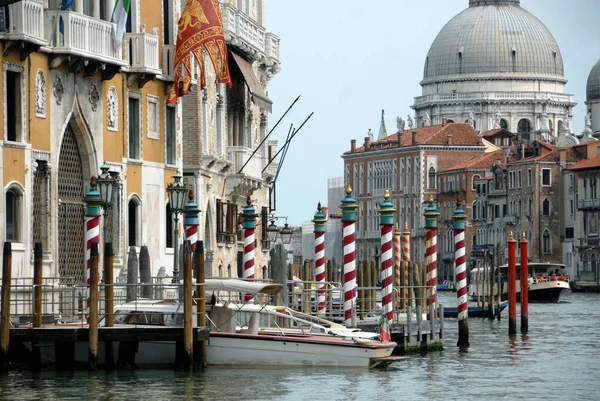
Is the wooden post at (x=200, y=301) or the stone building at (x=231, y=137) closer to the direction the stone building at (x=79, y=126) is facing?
the wooden post

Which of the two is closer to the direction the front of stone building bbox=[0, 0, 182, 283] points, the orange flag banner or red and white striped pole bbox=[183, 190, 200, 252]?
the red and white striped pole

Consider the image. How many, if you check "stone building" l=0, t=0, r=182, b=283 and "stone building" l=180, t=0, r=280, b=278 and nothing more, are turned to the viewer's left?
0

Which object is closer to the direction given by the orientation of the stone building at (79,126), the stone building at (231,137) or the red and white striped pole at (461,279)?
the red and white striped pole

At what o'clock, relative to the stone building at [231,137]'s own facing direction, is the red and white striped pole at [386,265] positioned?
The red and white striped pole is roughly at 1 o'clock from the stone building.

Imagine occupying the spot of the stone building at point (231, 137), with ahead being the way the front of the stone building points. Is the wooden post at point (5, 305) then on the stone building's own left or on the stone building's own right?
on the stone building's own right

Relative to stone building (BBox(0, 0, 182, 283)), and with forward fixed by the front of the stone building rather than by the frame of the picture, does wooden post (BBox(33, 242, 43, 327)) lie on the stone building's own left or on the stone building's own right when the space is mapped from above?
on the stone building's own right

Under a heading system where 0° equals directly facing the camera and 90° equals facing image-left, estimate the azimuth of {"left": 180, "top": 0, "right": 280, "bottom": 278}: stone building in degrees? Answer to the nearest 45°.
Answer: approximately 315°

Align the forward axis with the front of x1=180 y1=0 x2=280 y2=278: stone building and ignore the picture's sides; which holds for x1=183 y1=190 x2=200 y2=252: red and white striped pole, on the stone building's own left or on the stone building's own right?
on the stone building's own right

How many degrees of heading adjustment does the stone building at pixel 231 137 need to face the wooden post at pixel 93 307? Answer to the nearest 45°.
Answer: approximately 45° to its right
